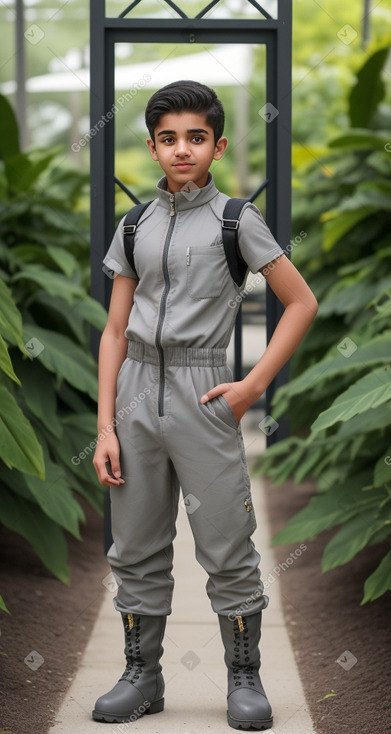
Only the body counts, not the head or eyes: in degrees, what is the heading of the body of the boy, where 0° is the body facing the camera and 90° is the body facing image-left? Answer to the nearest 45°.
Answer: approximately 0°
